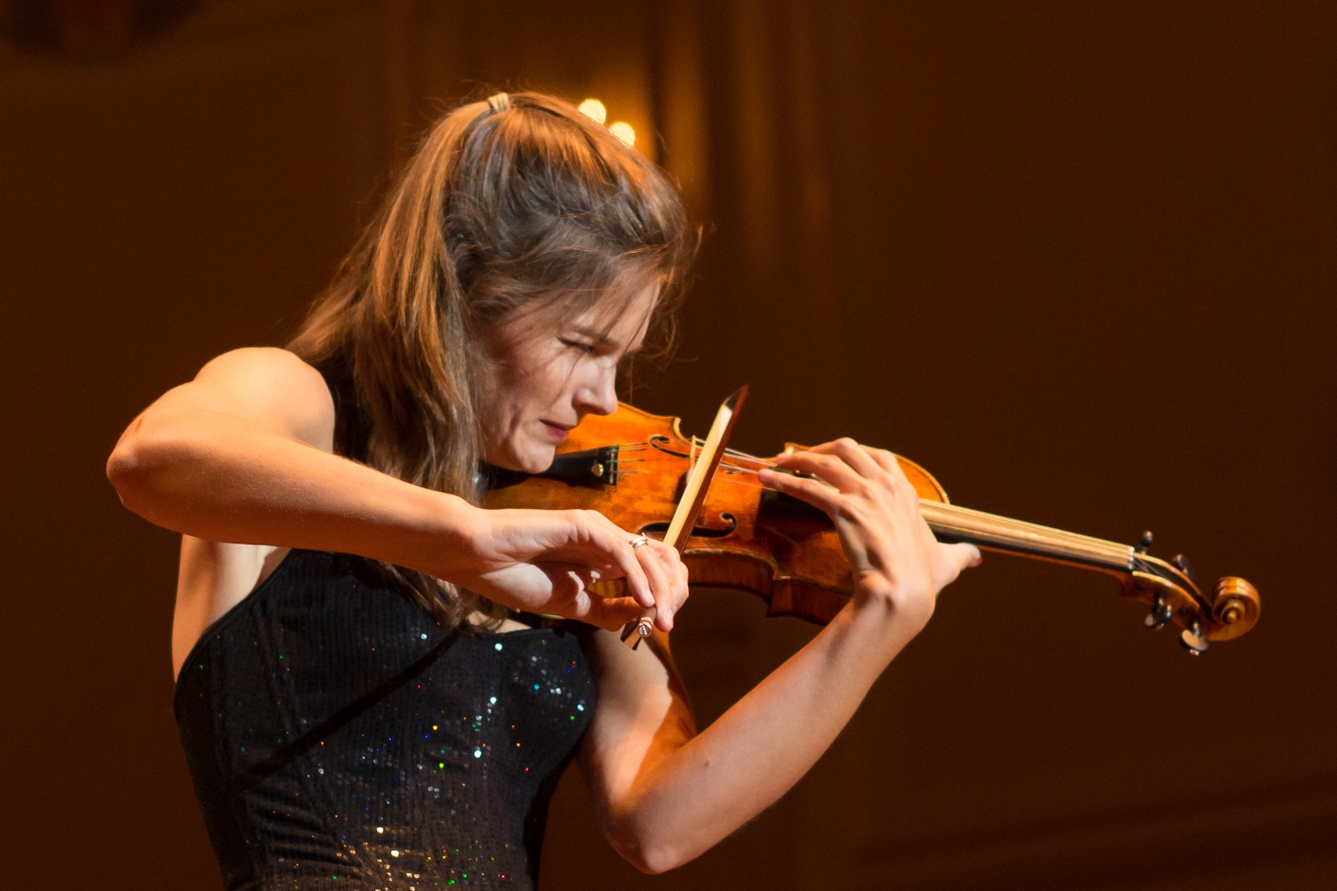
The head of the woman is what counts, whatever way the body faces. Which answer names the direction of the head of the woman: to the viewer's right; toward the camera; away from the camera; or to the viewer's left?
to the viewer's right

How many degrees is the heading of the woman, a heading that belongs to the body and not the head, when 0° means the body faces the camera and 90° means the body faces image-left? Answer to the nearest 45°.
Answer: approximately 315°
